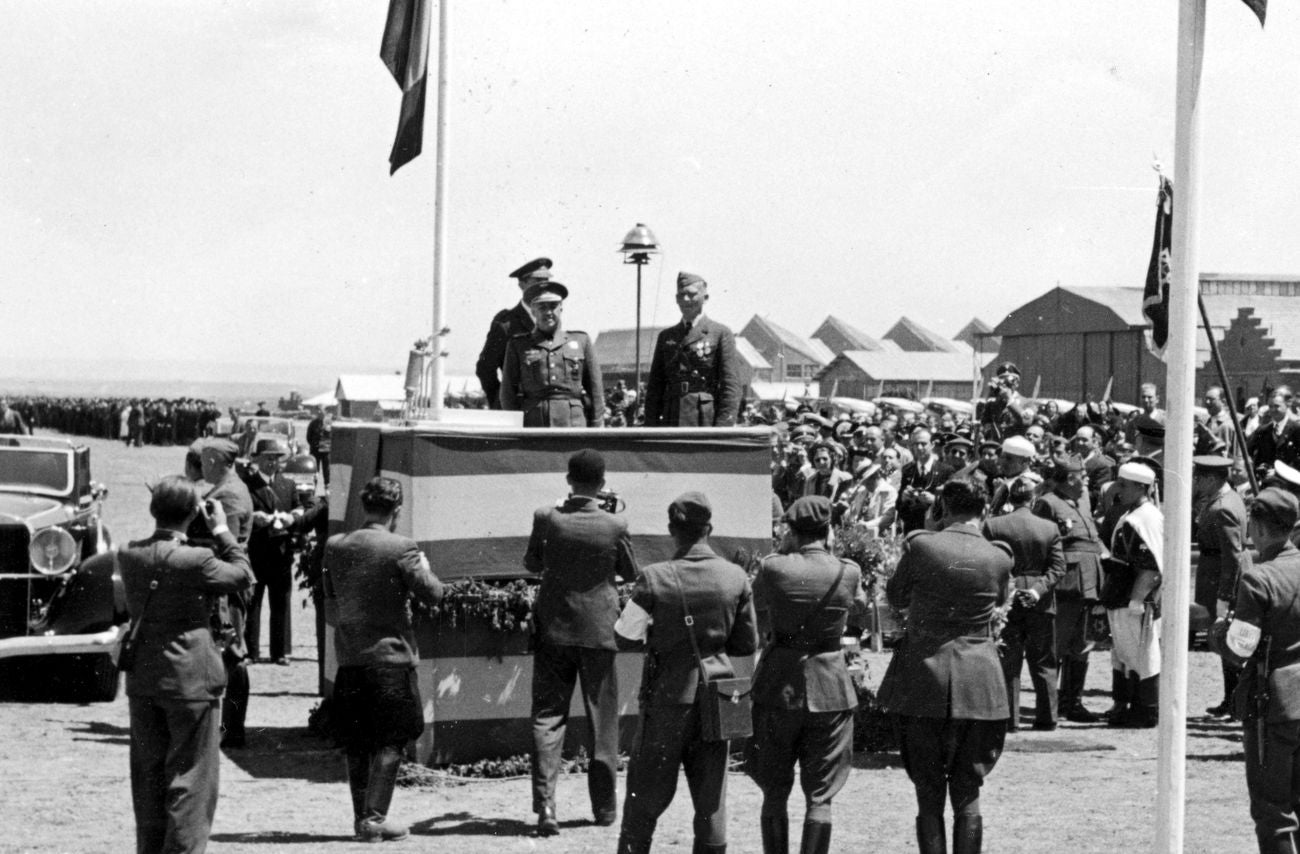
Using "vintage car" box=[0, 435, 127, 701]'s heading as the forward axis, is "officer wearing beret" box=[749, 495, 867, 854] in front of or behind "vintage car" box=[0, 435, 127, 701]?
in front

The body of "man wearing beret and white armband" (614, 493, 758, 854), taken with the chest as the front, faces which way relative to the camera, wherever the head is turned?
away from the camera

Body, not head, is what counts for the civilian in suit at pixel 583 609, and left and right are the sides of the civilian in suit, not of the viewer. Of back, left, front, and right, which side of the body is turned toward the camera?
back

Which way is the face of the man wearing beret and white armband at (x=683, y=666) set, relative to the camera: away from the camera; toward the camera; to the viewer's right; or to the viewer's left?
away from the camera

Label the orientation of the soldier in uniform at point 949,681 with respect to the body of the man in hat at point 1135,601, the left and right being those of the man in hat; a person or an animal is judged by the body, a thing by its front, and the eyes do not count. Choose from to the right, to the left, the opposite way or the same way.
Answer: to the right

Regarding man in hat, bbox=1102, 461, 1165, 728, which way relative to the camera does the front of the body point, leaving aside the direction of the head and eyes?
to the viewer's left

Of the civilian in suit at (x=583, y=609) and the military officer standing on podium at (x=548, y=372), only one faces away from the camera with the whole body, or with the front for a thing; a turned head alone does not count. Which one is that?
the civilian in suit

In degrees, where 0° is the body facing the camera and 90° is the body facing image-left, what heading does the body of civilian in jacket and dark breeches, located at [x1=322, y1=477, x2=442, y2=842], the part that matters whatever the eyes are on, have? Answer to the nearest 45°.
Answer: approximately 225°

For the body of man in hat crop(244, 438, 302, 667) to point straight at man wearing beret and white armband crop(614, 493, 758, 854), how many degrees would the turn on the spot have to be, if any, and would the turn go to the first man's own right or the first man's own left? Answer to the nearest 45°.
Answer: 0° — they already face them

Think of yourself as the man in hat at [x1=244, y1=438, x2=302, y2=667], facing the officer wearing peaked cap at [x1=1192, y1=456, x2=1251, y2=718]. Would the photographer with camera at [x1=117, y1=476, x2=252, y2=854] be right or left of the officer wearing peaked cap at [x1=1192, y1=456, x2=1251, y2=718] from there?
right

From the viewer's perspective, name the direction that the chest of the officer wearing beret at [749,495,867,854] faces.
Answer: away from the camera

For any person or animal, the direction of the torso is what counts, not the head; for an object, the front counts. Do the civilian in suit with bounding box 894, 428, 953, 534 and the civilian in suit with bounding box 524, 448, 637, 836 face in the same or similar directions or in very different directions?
very different directions

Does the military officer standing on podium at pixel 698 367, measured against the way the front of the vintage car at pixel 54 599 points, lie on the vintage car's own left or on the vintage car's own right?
on the vintage car's own left

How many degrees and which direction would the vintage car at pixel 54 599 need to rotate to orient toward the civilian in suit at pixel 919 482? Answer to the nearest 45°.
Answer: approximately 90° to its left

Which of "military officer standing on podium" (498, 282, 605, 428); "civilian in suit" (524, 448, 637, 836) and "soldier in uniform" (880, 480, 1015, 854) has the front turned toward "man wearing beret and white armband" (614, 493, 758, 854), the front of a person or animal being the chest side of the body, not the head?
the military officer standing on podium

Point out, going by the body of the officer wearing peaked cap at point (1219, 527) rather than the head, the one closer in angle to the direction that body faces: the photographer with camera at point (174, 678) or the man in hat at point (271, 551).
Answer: the man in hat
